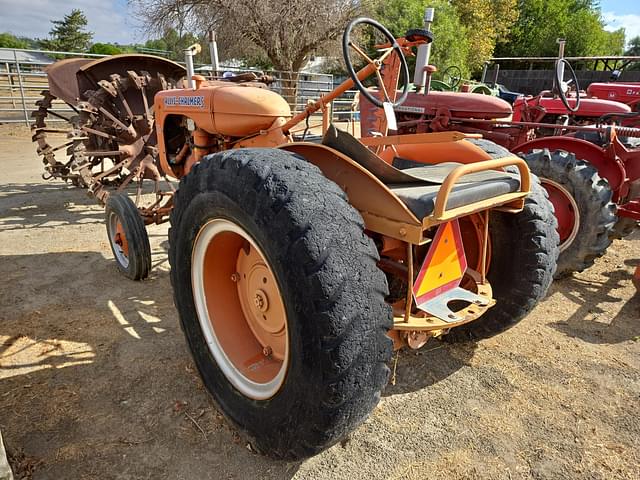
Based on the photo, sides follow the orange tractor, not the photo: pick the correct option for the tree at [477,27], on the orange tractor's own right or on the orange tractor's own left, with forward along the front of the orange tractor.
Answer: on the orange tractor's own right

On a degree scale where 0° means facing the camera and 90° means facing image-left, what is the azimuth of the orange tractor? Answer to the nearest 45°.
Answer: approximately 135°

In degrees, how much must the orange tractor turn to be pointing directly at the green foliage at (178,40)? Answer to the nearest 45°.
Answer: approximately 45° to its right

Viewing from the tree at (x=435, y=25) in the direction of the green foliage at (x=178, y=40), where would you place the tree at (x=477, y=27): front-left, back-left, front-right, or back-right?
back-right

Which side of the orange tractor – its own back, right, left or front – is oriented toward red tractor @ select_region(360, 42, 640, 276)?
right

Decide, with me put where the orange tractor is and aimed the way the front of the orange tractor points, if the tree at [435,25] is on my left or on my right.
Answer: on my right

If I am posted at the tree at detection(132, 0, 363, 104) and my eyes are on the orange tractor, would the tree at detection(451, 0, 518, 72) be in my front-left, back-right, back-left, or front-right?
back-left

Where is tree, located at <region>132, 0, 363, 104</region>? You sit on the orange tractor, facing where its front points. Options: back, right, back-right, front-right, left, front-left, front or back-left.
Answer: front-right
